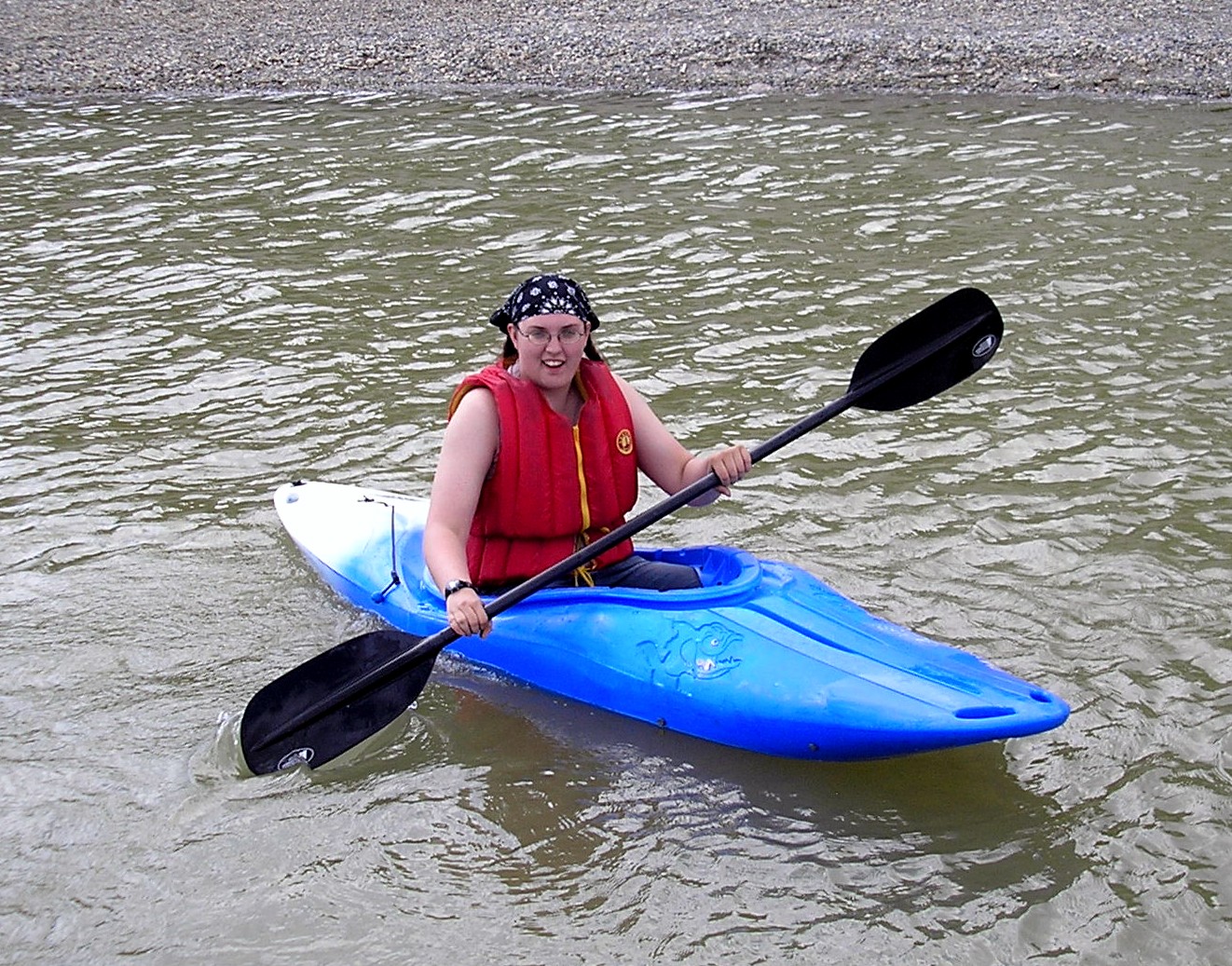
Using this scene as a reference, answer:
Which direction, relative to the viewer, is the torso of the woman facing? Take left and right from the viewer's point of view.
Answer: facing the viewer and to the right of the viewer
